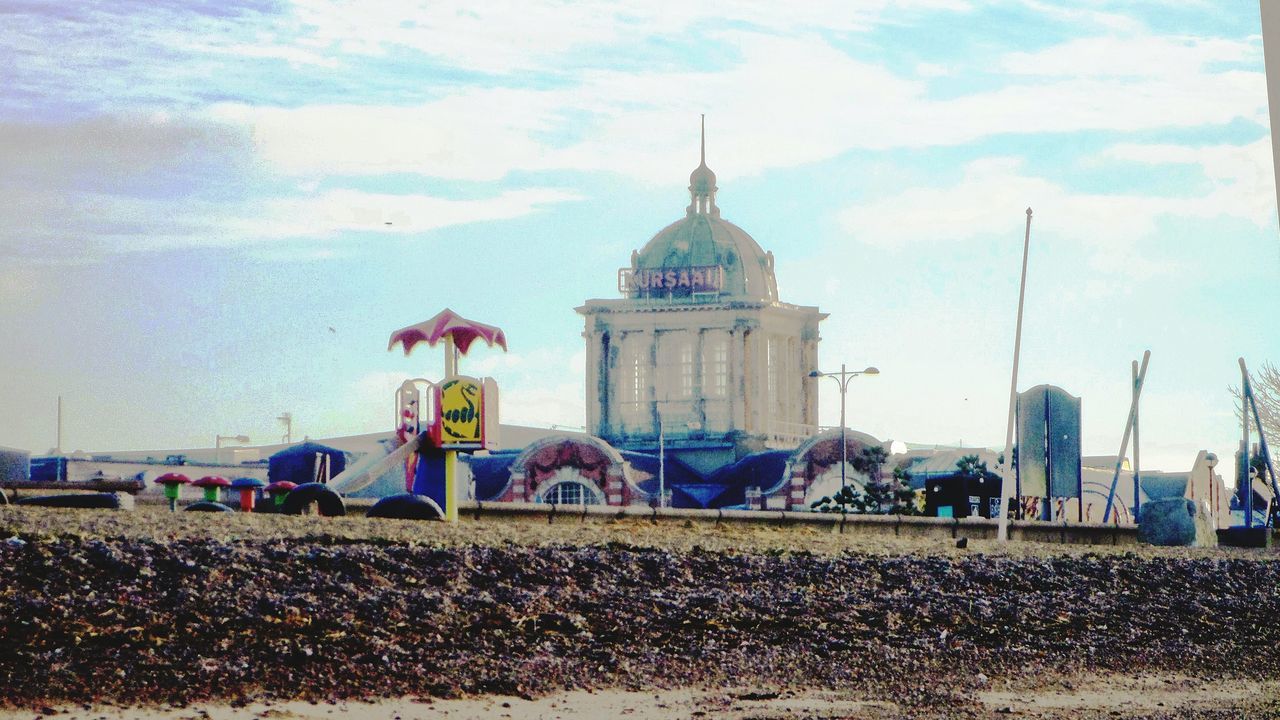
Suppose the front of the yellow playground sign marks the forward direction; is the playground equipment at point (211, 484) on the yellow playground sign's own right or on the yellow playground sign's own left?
on the yellow playground sign's own right

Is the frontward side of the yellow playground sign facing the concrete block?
no

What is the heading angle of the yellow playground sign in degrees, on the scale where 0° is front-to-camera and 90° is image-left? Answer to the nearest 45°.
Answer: approximately 0°
